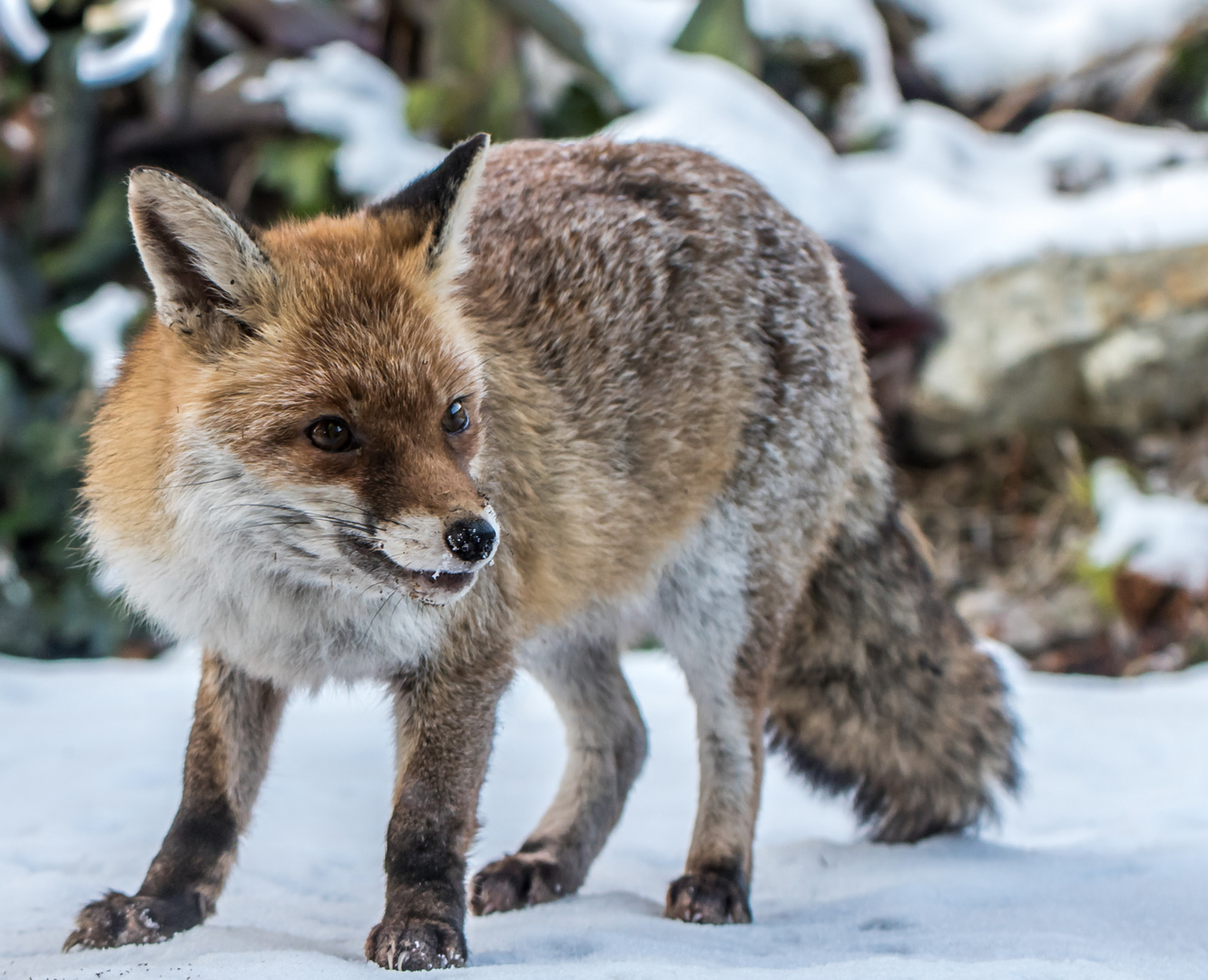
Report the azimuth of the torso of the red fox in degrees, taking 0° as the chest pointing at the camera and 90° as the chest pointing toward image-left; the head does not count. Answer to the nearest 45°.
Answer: approximately 45°

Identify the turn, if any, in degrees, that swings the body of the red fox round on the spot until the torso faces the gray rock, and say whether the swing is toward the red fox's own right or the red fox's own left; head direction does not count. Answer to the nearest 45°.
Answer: approximately 180°
